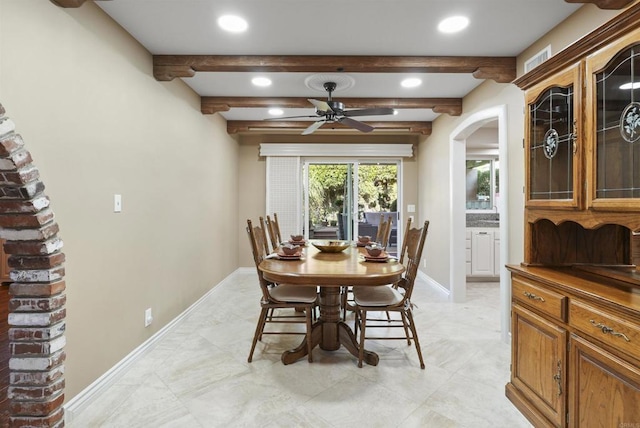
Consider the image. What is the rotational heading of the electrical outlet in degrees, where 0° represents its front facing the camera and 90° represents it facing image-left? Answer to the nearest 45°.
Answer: approximately 315°

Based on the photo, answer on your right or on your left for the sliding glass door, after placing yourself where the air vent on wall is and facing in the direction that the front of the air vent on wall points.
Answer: on your right

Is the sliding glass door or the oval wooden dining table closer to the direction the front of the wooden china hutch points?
the oval wooden dining table

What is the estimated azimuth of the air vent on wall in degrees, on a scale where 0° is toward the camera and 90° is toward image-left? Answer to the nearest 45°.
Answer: approximately 45°

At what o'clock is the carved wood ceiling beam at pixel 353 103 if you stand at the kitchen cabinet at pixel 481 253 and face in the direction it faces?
The carved wood ceiling beam is roughly at 1 o'clock from the kitchen cabinet.

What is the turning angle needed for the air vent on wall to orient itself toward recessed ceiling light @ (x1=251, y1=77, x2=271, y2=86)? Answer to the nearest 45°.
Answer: approximately 45° to its right

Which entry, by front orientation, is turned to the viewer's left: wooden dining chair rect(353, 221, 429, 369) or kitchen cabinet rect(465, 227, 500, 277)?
the wooden dining chair

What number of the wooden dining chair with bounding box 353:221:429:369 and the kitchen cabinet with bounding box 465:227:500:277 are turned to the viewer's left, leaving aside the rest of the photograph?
1

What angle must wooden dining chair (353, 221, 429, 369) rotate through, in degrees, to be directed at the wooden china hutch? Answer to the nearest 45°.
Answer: approximately 135° to its left

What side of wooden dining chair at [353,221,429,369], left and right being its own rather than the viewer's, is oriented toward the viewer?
left
